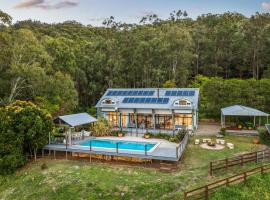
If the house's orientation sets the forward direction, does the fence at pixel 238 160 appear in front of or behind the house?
in front

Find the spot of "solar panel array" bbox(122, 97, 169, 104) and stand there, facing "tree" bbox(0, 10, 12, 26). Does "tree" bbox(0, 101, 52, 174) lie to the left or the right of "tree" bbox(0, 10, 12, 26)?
left

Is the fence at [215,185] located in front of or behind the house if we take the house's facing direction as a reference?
in front

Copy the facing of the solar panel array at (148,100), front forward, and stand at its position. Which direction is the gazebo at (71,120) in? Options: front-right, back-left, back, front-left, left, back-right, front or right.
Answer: front-right

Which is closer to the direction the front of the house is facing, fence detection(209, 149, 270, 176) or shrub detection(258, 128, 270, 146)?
the fence

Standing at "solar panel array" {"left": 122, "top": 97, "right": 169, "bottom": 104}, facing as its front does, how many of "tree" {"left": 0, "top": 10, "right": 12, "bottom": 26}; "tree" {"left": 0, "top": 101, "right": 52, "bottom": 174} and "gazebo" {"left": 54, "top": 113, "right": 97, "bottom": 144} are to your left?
0

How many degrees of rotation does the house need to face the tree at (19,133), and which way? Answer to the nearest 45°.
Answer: approximately 45° to its right

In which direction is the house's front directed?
toward the camera

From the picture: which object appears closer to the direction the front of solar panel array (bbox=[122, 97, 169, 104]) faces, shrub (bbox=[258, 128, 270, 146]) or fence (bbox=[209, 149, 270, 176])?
the fence

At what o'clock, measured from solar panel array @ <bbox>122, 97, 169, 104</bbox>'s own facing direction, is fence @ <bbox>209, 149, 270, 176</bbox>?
The fence is roughly at 11 o'clock from the solar panel array.

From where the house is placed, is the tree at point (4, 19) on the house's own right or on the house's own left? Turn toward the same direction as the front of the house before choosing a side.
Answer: on the house's own right

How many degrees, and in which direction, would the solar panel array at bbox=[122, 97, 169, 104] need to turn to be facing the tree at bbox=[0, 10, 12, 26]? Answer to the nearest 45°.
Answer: approximately 90° to its right

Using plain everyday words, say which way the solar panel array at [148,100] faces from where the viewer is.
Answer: facing the viewer

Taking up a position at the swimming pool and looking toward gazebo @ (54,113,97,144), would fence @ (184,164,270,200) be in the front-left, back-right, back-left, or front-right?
back-left

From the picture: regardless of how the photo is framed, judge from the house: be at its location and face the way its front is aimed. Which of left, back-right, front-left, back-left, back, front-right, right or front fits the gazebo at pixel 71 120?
front-right

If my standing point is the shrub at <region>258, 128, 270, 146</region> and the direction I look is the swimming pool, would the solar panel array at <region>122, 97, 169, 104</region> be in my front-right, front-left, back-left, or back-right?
front-right
